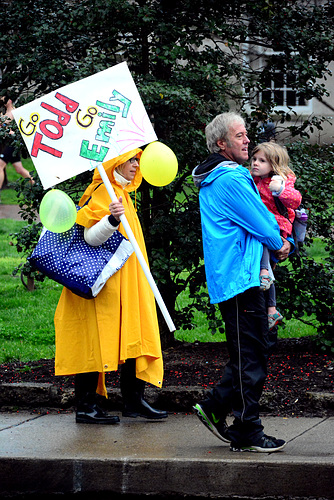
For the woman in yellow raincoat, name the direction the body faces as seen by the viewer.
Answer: to the viewer's right

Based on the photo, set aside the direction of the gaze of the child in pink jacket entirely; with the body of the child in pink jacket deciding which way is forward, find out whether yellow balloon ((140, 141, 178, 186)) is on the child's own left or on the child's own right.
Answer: on the child's own right

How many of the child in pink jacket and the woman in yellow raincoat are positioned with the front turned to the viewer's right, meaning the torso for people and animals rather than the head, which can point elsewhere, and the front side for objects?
1

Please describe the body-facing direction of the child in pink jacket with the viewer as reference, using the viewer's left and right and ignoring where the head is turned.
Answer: facing the viewer and to the left of the viewer

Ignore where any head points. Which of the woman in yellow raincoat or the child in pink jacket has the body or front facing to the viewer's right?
the woman in yellow raincoat

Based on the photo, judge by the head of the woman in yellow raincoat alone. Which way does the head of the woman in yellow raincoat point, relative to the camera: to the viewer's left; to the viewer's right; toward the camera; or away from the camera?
to the viewer's right

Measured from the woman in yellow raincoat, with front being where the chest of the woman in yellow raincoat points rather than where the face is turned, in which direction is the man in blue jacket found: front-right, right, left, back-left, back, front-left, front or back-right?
front-right

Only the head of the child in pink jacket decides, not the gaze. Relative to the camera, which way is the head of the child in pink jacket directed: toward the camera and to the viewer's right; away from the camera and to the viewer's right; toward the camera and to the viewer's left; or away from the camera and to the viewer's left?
toward the camera and to the viewer's left

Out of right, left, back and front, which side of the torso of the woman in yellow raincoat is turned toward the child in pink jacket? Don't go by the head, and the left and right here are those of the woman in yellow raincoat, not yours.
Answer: front
